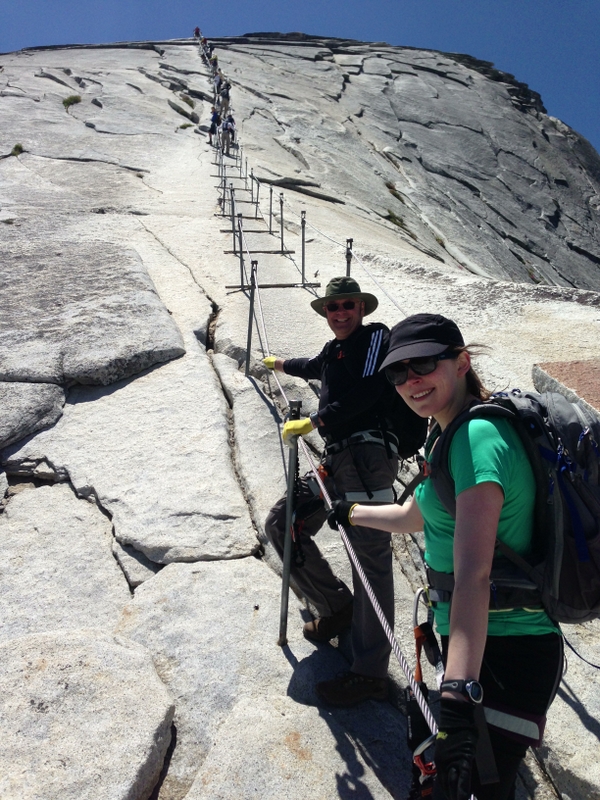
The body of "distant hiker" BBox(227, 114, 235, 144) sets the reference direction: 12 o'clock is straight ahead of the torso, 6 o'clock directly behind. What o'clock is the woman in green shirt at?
The woman in green shirt is roughly at 6 o'clock from the distant hiker.

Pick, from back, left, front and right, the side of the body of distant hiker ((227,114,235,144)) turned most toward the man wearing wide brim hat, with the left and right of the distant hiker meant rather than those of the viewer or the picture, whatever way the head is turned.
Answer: back

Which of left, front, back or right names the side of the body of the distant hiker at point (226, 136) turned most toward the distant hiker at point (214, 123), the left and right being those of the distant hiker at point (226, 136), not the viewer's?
front

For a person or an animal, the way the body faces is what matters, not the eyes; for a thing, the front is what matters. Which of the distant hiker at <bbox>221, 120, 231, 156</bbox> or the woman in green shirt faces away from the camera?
the distant hiker

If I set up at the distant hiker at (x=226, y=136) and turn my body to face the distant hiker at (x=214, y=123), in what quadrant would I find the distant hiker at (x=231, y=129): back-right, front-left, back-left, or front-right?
front-right

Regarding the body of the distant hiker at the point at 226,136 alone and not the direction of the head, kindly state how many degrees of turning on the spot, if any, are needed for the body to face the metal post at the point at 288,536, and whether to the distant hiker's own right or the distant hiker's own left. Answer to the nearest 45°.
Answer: approximately 180°

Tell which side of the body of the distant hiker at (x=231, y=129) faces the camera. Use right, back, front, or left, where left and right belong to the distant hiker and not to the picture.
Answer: back

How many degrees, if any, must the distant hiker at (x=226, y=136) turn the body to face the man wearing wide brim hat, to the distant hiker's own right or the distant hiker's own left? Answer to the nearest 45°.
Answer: approximately 180°

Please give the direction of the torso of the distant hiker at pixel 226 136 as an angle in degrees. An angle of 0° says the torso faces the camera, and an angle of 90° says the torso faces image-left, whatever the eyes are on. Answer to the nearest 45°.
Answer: approximately 180°

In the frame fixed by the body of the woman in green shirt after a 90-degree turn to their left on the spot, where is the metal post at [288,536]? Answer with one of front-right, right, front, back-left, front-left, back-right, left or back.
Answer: back-right

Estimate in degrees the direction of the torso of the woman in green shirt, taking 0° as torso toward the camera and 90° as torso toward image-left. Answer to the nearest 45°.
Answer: approximately 90°

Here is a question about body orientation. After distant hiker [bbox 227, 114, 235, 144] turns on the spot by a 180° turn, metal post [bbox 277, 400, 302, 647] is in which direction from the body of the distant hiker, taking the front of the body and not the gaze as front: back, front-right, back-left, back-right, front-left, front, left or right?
front

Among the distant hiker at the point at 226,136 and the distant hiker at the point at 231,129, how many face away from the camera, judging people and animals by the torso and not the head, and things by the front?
2

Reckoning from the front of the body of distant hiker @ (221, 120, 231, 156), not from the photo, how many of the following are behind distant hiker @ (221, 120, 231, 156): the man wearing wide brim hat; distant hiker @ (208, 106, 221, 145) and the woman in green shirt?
2
